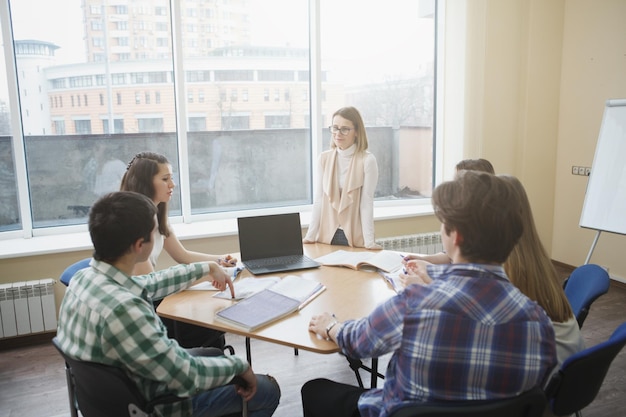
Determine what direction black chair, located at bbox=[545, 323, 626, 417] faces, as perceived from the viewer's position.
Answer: facing away from the viewer and to the left of the viewer

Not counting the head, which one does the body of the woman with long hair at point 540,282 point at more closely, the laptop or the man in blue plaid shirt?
the laptop

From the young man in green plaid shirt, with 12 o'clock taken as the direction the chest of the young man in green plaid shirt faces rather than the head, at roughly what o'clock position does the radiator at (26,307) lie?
The radiator is roughly at 10 o'clock from the young man in green plaid shirt.

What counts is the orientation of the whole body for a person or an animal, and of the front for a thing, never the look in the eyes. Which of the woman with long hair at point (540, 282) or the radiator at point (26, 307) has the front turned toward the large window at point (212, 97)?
the woman with long hair

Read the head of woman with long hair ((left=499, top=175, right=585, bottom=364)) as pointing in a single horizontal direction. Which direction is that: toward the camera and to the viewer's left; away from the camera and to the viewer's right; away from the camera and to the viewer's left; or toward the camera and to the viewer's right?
away from the camera and to the viewer's left

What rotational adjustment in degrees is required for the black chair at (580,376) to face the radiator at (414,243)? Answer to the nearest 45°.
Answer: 0° — it already faces it

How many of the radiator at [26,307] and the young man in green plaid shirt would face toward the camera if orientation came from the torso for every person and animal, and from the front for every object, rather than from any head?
1

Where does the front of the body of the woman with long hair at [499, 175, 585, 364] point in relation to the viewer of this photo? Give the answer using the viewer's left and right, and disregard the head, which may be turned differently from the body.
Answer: facing away from the viewer and to the left of the viewer

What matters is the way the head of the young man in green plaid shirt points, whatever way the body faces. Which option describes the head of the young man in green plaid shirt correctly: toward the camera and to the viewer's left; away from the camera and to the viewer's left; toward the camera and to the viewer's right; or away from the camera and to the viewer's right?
away from the camera and to the viewer's right

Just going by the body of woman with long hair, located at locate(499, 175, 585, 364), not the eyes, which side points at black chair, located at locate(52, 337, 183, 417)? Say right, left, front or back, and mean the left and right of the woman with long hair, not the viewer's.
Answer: left

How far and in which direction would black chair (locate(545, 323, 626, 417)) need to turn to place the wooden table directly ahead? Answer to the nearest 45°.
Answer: approximately 45° to its left

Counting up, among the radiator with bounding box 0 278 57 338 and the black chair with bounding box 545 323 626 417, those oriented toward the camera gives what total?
1

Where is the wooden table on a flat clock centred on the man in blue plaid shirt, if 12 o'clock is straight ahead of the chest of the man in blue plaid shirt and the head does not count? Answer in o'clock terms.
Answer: The wooden table is roughly at 12 o'clock from the man in blue plaid shirt.
